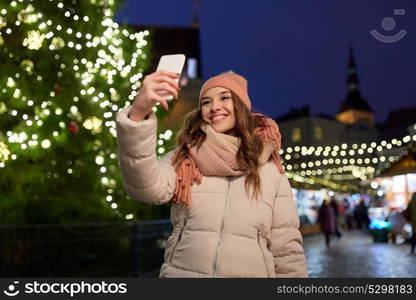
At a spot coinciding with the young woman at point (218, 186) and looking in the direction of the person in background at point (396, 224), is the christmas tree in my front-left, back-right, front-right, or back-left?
front-left

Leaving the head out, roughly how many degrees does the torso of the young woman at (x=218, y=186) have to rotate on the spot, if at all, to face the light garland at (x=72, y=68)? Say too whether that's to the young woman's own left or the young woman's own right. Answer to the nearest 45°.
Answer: approximately 180°

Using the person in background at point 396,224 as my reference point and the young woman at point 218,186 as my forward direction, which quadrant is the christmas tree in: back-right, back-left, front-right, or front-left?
front-right

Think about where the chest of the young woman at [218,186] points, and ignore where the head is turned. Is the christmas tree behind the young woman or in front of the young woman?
behind

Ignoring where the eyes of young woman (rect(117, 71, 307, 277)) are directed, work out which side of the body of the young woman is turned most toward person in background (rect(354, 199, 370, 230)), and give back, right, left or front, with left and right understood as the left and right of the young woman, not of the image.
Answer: back

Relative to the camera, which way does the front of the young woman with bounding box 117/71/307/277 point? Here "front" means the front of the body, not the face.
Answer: toward the camera

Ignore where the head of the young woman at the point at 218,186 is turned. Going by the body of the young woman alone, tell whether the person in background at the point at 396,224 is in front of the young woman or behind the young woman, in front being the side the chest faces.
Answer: behind
